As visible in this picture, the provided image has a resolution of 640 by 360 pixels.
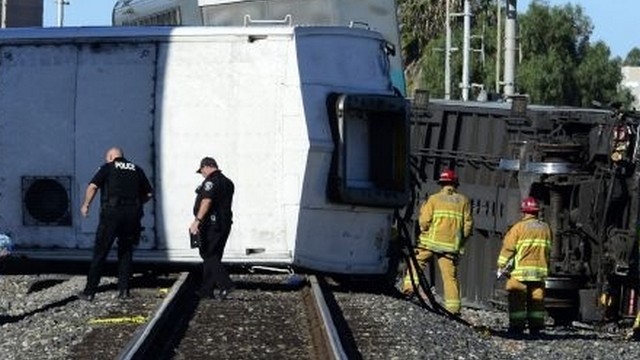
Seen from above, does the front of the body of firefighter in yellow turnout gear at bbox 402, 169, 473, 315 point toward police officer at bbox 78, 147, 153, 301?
no

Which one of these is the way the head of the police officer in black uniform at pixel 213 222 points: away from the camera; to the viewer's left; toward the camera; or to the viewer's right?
to the viewer's left

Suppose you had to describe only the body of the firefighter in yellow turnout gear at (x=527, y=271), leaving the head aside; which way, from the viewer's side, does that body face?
away from the camera

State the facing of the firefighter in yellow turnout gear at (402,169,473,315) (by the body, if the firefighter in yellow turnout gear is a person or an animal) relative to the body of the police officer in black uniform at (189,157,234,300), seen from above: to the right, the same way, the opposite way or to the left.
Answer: to the right

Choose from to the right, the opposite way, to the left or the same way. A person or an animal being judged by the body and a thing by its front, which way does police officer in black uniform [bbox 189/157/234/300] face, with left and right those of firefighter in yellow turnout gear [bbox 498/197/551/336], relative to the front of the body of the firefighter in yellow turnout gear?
to the left

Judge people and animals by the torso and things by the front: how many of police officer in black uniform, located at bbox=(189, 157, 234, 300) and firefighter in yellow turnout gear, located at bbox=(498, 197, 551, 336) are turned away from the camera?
1

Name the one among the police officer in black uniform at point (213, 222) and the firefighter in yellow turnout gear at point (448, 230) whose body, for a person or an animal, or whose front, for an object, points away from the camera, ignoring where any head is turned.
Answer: the firefighter in yellow turnout gear

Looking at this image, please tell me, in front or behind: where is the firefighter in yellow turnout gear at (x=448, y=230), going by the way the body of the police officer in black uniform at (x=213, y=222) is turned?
behind

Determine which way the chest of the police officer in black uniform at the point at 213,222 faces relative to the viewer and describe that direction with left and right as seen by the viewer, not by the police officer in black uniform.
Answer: facing to the left of the viewer

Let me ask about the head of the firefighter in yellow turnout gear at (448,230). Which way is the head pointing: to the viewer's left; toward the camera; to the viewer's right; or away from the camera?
away from the camera

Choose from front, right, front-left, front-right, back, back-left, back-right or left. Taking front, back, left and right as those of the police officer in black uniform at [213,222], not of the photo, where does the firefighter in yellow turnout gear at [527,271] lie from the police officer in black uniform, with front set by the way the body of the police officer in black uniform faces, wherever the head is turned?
back
